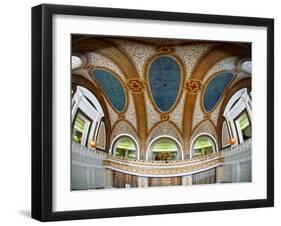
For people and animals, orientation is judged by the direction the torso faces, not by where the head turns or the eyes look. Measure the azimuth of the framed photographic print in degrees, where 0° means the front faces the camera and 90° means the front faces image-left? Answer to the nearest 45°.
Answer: approximately 315°
